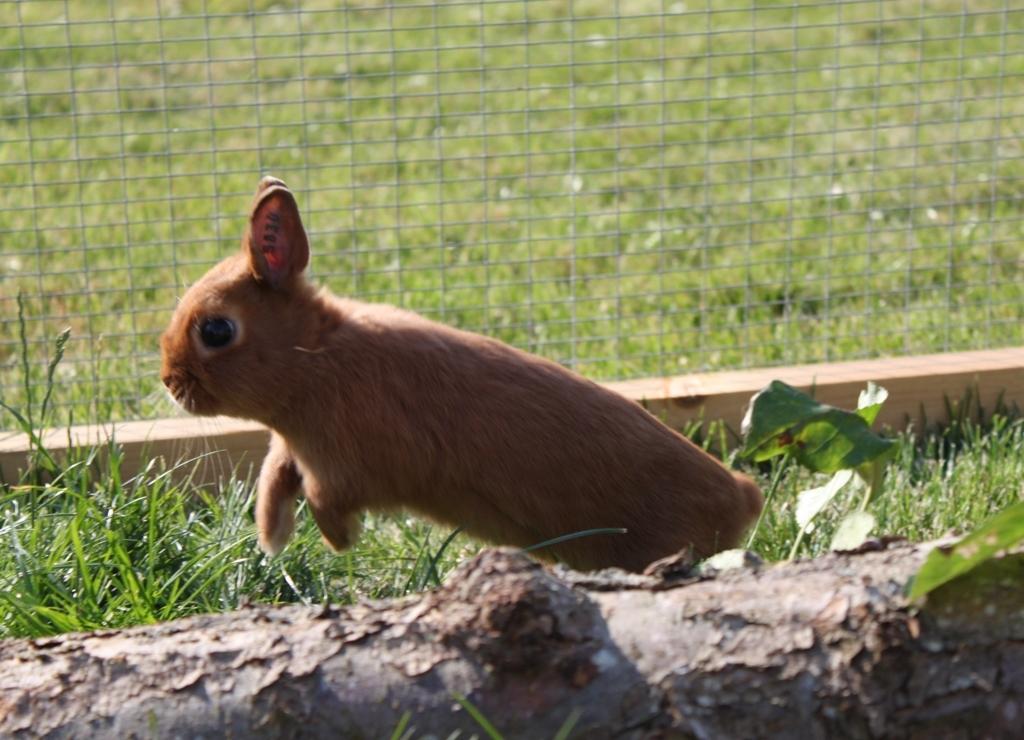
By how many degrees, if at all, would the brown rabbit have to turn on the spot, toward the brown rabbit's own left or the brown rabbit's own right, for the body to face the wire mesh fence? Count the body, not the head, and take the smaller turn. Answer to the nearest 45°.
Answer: approximately 90° to the brown rabbit's own right

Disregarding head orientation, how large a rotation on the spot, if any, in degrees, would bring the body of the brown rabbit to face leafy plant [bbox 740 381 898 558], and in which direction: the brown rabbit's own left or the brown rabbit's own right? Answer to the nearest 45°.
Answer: approximately 180°

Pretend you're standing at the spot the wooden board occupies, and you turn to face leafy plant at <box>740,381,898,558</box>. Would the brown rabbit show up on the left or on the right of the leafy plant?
right

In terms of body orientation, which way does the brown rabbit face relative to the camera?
to the viewer's left
